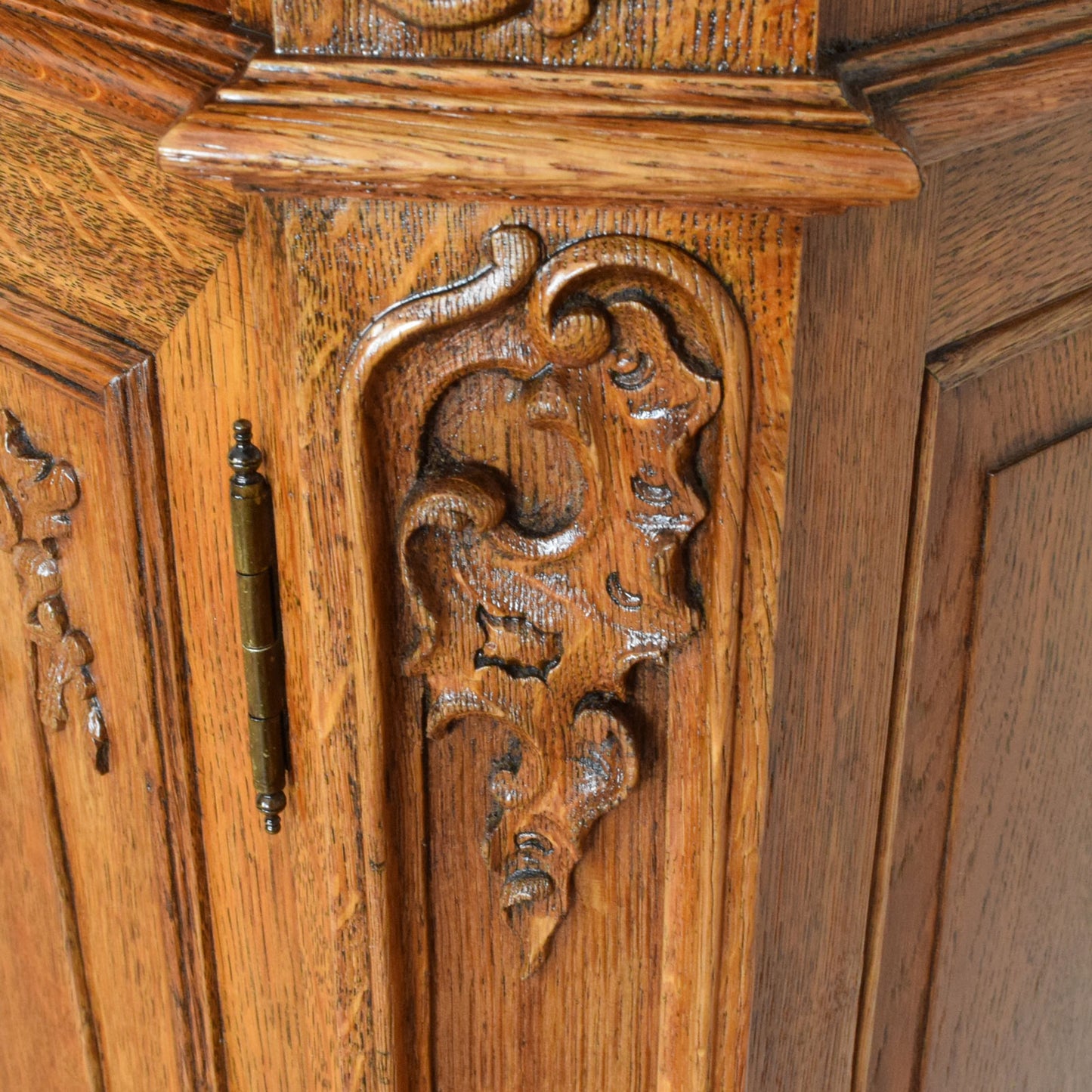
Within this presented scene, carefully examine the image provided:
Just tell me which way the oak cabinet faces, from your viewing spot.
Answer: facing the viewer and to the left of the viewer
